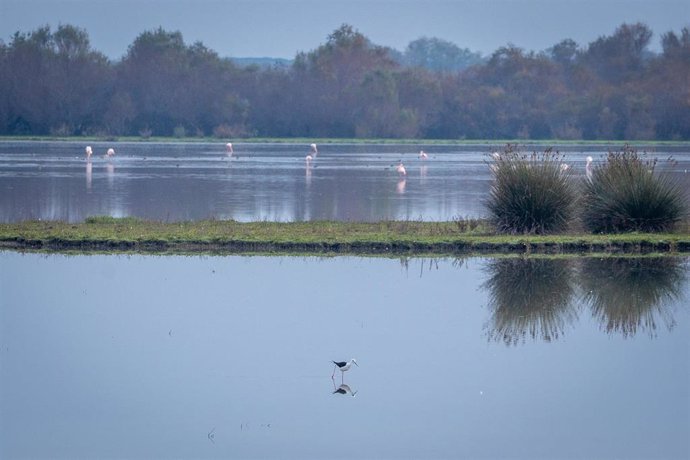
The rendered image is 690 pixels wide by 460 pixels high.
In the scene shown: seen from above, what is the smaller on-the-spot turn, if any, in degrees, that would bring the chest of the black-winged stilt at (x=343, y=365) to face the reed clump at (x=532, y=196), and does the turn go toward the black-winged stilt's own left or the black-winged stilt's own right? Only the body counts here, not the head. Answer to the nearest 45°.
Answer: approximately 90° to the black-winged stilt's own left

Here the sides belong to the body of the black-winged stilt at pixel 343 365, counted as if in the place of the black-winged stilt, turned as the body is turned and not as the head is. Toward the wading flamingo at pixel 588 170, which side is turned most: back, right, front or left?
left

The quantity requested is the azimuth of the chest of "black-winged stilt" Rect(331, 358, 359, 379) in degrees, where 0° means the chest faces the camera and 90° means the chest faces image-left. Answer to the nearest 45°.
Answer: approximately 270°

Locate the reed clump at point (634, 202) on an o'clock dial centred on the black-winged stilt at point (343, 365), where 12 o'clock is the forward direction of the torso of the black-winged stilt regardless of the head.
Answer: The reed clump is roughly at 10 o'clock from the black-winged stilt.
